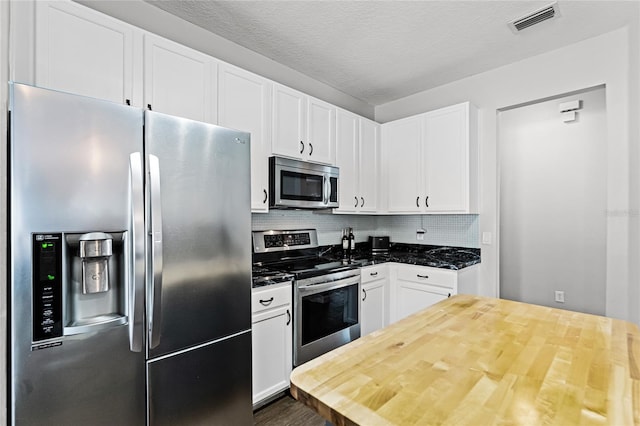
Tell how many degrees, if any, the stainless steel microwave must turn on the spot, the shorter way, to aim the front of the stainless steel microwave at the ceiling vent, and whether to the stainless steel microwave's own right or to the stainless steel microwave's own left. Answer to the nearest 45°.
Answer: approximately 45° to the stainless steel microwave's own left

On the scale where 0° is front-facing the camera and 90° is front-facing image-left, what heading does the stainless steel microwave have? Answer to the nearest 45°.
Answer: approximately 315°
